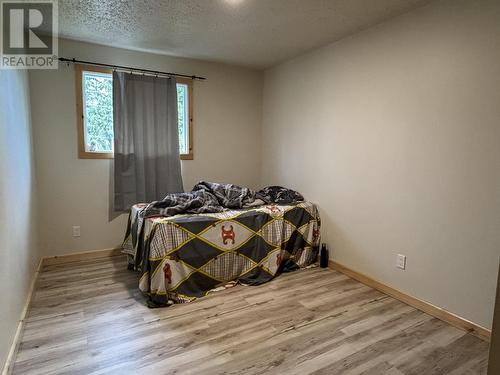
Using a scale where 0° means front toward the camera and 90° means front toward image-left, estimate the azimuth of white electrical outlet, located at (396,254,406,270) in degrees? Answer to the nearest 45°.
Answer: approximately 45°

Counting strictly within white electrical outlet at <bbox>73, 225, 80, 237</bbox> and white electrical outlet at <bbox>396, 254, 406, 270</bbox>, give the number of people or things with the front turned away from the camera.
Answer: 0

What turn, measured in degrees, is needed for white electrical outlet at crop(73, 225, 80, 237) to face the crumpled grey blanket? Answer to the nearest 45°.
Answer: approximately 45° to its left

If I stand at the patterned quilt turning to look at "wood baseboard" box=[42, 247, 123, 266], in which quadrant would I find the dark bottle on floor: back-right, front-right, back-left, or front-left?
back-right

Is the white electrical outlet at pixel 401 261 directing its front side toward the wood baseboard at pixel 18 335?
yes

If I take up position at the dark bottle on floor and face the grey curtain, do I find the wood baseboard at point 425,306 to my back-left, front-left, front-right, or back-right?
back-left

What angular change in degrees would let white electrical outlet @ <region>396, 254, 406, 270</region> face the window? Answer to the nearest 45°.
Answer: approximately 45° to its right

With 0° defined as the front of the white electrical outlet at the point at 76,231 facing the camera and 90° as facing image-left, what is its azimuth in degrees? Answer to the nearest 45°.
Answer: approximately 0°

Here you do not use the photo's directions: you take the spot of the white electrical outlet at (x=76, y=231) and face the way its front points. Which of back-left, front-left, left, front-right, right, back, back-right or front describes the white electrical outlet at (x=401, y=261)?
front-left

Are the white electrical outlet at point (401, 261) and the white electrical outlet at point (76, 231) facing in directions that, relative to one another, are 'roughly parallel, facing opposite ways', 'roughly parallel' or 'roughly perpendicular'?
roughly perpendicular

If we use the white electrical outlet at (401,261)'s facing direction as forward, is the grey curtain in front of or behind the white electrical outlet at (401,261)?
in front
